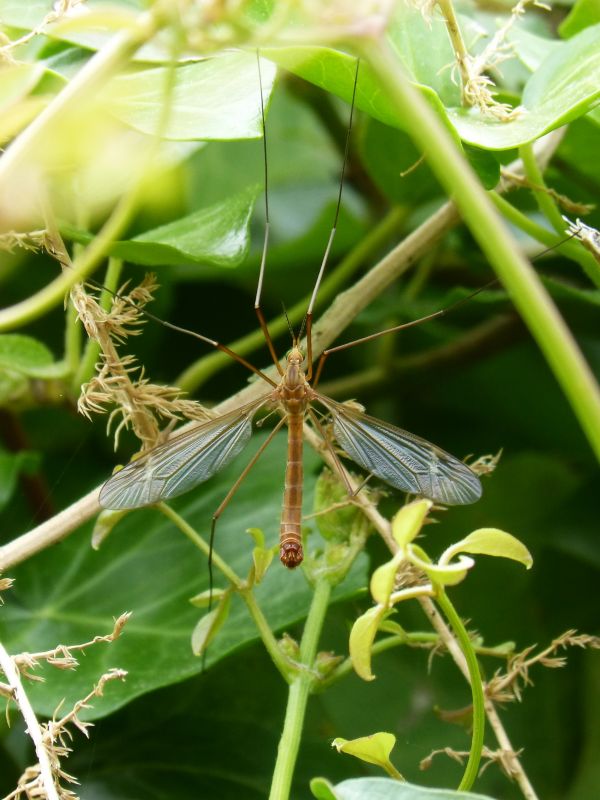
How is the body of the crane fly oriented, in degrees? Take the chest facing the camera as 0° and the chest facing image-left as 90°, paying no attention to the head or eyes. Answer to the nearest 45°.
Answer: approximately 180°
